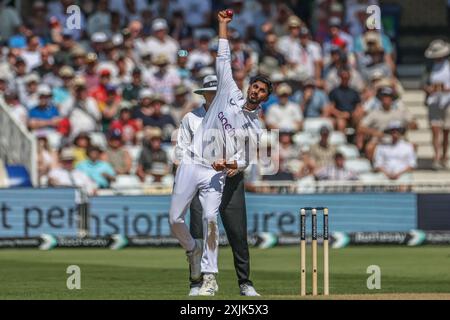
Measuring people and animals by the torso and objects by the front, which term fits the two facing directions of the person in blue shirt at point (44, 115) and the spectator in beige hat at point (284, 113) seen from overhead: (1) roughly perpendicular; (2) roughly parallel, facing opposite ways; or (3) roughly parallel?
roughly parallel

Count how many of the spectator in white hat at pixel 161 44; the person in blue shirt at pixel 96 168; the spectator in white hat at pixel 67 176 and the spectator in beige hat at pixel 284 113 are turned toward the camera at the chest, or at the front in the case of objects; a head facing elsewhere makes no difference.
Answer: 4

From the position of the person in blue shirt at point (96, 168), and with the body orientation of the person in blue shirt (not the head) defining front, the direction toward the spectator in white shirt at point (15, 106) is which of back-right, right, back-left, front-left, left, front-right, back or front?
back-right

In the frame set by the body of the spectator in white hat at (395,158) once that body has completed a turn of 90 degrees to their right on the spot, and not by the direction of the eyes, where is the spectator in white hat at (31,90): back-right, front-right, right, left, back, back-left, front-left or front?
front

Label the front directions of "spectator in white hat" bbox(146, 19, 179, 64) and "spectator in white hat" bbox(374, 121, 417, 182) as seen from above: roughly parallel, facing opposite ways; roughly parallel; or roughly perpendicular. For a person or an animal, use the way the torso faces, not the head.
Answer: roughly parallel

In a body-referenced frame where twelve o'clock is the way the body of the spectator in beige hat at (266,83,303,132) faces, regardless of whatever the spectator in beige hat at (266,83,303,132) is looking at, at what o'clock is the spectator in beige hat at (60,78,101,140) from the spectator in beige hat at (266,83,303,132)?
the spectator in beige hat at (60,78,101,140) is roughly at 3 o'clock from the spectator in beige hat at (266,83,303,132).

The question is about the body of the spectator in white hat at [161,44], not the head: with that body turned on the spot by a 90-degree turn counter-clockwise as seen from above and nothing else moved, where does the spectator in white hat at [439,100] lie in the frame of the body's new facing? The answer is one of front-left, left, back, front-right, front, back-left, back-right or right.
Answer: front

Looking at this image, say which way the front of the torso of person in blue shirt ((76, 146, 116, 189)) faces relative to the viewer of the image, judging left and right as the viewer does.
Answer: facing the viewer
